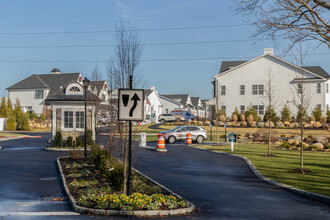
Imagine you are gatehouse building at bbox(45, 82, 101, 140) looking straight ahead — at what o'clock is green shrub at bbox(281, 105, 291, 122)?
The green shrub is roughly at 8 o'clock from the gatehouse building.

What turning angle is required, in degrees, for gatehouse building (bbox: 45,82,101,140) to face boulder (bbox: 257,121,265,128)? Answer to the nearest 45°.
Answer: approximately 135° to its left

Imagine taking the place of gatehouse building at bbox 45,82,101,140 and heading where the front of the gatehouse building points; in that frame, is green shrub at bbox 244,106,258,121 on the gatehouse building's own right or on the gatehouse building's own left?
on the gatehouse building's own left

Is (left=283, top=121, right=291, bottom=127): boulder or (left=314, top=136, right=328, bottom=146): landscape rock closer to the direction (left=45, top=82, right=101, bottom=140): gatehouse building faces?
the landscape rock

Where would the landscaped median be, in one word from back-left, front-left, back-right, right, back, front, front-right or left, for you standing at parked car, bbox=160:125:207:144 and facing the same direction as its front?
left

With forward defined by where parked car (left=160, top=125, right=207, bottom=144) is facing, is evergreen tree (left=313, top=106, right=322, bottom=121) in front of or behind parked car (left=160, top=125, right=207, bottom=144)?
behind

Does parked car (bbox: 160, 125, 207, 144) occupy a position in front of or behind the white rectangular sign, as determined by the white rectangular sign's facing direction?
behind

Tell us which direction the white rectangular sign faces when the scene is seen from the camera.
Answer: facing the viewer

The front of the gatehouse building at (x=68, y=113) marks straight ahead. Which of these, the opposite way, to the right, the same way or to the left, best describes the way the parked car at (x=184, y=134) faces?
to the right

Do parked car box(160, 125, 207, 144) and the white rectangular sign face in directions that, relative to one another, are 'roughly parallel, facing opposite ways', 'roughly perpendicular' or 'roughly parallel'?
roughly perpendicular
